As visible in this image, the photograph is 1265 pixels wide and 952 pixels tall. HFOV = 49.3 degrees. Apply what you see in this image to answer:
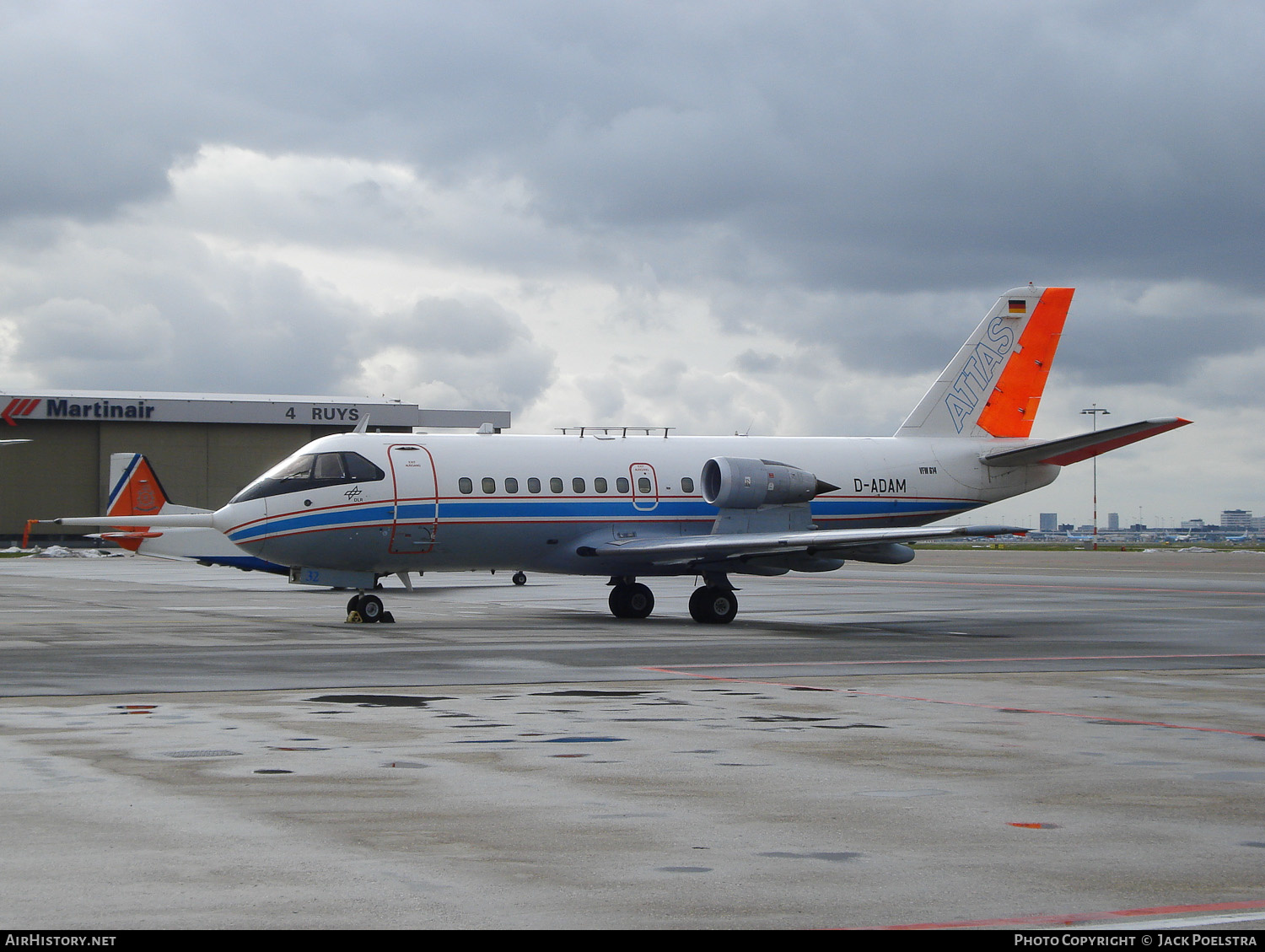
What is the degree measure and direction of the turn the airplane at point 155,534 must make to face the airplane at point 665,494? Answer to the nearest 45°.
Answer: approximately 45° to its right

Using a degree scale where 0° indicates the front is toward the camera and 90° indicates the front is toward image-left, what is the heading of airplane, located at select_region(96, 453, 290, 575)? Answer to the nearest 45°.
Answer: approximately 270°
